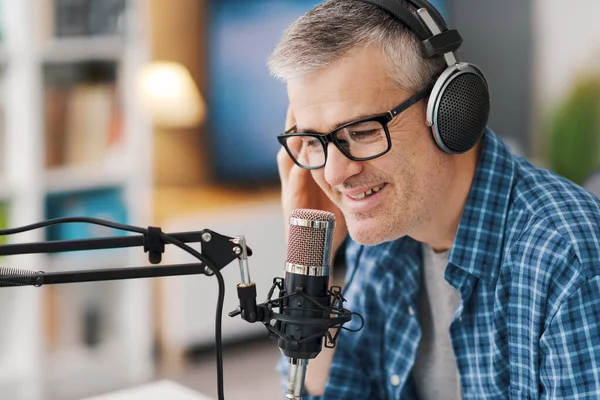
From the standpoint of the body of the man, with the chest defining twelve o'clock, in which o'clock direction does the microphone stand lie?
The microphone stand is roughly at 12 o'clock from the man.

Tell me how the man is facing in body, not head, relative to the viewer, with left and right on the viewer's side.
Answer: facing the viewer and to the left of the viewer

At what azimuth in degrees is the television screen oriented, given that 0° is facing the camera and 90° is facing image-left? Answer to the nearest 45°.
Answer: approximately 0°

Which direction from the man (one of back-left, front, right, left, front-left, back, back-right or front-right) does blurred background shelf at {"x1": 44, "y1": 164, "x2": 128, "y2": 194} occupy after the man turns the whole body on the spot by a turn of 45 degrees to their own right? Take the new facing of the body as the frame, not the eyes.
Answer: front-right

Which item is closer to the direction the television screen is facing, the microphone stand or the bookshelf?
the microphone stand

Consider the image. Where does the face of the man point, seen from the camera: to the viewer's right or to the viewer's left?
to the viewer's left

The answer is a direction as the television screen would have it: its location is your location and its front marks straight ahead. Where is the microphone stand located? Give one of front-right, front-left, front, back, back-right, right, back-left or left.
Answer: front

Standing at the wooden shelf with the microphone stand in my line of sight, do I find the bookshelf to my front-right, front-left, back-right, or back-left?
front-right

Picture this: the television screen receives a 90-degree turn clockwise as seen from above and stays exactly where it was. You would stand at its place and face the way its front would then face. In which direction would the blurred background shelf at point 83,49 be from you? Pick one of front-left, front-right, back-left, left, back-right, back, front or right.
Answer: front-left

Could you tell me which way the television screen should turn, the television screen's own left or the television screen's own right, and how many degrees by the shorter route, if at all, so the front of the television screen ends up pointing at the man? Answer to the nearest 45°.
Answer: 0° — it already faces them

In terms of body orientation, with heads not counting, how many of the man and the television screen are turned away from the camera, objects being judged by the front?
0
